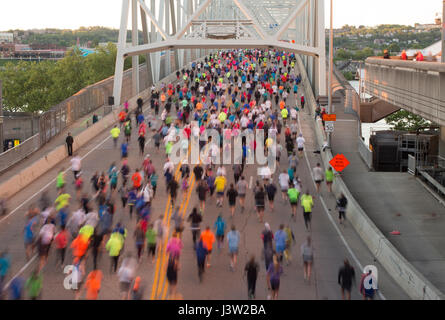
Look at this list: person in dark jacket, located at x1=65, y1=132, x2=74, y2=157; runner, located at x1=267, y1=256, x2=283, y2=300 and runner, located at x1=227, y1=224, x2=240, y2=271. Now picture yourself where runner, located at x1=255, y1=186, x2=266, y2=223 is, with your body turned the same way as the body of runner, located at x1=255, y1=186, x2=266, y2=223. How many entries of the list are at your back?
2

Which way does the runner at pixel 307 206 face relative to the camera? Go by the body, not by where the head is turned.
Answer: away from the camera

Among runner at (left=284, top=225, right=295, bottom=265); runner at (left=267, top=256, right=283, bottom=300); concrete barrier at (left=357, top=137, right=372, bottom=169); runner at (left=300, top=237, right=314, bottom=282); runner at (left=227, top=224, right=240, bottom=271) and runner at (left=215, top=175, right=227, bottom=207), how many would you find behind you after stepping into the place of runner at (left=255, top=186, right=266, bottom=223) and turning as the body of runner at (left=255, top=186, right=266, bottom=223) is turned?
4

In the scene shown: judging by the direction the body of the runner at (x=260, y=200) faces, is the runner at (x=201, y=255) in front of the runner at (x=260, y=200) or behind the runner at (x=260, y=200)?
behind

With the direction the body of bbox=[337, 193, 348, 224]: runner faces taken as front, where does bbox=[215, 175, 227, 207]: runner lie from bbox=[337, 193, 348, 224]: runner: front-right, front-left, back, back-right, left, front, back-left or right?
left

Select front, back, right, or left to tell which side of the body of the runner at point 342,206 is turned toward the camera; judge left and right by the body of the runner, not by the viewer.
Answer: back

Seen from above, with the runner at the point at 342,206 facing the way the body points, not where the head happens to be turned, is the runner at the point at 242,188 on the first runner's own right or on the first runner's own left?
on the first runner's own left

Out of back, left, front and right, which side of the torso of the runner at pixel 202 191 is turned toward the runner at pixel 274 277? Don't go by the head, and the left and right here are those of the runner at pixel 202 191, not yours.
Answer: back

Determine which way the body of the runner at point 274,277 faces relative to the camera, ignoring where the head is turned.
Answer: away from the camera

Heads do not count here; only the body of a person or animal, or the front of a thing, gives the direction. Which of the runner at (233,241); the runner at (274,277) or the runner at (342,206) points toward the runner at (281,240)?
the runner at (274,277)

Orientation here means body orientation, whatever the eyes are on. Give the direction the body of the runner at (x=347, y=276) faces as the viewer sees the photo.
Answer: away from the camera

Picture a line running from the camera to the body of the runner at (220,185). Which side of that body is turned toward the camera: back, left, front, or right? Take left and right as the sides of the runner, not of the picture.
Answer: back

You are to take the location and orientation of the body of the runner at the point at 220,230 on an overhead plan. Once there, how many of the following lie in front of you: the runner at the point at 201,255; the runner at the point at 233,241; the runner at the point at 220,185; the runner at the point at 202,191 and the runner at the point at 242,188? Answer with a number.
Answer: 3

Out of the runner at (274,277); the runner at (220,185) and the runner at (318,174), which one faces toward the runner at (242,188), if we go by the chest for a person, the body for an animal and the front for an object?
the runner at (274,277)

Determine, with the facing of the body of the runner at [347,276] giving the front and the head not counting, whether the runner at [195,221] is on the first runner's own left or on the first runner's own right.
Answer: on the first runner's own left

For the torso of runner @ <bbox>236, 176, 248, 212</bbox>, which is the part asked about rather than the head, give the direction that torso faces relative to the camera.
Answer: away from the camera

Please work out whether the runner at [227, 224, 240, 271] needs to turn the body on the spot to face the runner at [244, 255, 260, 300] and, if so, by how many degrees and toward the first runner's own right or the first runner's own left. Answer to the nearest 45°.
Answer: approximately 180°

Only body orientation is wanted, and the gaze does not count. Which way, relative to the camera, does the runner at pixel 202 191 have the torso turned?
away from the camera
